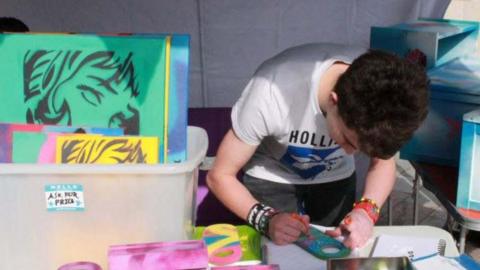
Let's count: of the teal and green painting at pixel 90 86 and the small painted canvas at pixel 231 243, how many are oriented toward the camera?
2
